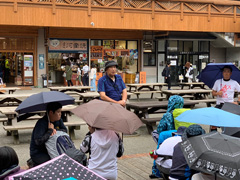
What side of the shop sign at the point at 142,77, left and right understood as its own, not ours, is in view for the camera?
front

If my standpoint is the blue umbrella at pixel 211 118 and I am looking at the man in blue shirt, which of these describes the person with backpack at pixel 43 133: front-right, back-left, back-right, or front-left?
front-left

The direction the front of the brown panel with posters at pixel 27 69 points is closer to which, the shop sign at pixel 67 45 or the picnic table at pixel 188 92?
the picnic table

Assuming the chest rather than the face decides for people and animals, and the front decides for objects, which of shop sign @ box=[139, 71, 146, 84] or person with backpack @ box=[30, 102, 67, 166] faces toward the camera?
the shop sign

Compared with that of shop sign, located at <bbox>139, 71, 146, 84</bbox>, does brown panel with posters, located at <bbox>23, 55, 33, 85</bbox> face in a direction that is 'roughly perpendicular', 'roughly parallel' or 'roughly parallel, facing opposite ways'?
roughly parallel

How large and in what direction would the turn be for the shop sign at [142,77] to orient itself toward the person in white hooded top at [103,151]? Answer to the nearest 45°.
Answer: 0° — it already faces them

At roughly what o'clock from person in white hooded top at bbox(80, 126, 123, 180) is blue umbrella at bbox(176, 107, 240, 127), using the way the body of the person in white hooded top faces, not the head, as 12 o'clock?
The blue umbrella is roughly at 3 o'clock from the person in white hooded top.

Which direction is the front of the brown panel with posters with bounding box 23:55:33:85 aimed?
toward the camera

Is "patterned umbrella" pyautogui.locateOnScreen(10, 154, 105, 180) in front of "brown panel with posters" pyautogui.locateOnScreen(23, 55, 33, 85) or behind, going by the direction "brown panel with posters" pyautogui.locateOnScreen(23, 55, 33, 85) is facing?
in front

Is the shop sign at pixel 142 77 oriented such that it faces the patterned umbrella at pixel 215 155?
yes

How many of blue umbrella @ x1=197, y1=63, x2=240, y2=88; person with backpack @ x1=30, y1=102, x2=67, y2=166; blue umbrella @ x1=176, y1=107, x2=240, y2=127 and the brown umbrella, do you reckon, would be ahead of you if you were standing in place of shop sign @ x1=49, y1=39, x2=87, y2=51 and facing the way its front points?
4

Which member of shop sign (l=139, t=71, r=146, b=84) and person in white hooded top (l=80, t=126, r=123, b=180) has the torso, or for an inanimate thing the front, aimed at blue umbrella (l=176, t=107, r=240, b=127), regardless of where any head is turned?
the shop sign
